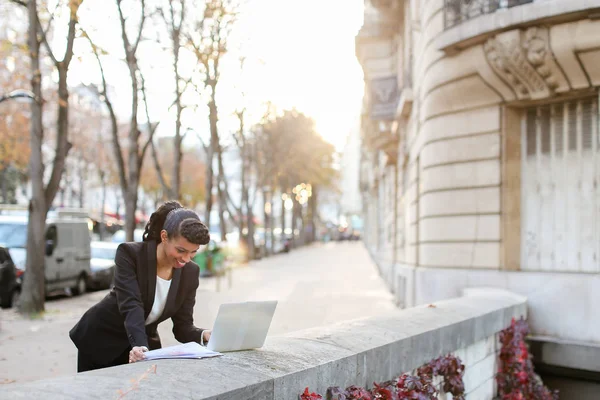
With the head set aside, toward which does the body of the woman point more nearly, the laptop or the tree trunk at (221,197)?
the laptop

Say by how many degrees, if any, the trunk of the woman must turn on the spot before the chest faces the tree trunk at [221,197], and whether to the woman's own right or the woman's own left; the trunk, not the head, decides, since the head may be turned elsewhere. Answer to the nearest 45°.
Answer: approximately 135° to the woman's own left

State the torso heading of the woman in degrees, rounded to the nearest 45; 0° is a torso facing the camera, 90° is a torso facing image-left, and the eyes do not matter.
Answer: approximately 315°

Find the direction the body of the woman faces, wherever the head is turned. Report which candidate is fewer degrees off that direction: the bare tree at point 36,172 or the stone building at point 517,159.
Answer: the stone building

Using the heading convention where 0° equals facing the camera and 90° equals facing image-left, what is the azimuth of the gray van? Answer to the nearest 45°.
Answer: approximately 45°

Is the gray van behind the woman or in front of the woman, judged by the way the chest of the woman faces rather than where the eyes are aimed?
behind

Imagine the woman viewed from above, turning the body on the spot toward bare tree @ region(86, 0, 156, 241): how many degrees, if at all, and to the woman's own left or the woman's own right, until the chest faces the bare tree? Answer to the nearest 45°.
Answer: approximately 135° to the woman's own left

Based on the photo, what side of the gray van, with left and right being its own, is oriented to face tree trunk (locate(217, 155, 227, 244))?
back
